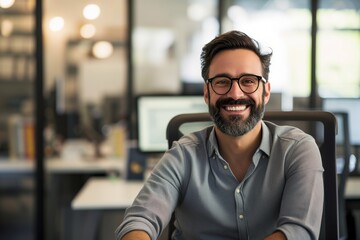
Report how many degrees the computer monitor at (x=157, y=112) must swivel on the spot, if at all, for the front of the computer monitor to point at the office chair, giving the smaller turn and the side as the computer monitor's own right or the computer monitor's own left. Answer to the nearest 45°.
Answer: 0° — it already faces it

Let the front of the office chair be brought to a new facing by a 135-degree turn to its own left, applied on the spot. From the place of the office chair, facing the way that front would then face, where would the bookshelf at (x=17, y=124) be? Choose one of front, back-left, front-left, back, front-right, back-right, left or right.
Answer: left

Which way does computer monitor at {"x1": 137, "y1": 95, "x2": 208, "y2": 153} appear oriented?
toward the camera

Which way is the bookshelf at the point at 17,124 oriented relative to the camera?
toward the camera

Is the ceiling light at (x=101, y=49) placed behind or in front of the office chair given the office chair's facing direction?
behind

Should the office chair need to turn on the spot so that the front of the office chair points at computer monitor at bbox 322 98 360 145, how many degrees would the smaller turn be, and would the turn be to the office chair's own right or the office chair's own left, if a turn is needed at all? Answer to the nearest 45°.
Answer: approximately 180°

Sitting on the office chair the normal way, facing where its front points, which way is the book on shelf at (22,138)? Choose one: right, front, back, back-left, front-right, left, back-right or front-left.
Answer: back-right

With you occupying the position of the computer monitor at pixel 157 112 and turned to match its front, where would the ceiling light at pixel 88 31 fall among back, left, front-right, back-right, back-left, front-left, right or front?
back

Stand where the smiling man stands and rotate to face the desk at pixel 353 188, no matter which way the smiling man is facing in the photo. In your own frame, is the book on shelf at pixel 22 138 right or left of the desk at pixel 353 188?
left

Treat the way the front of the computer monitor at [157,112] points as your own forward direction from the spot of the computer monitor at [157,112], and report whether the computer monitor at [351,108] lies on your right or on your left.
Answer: on your left

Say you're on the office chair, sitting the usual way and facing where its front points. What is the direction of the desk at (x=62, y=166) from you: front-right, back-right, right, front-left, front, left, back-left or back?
back-right

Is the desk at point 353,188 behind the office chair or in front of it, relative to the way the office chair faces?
behind
